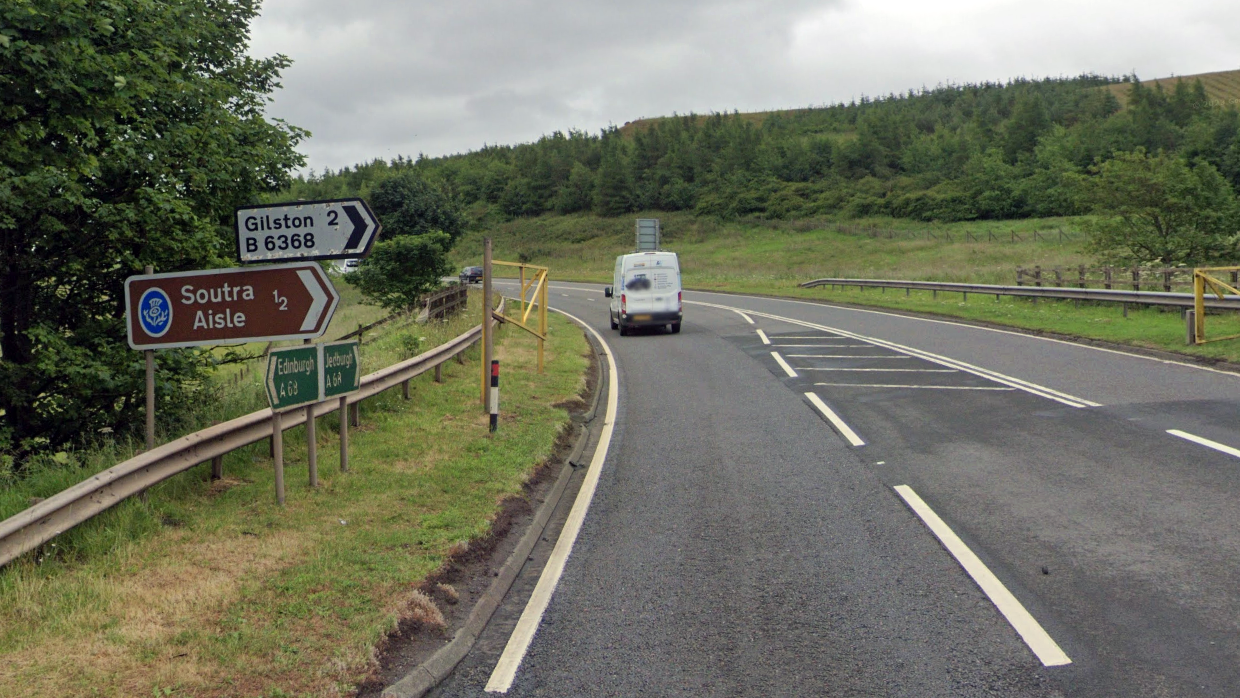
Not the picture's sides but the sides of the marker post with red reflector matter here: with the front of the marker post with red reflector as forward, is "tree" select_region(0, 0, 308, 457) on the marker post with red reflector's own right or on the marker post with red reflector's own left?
on the marker post with red reflector's own right

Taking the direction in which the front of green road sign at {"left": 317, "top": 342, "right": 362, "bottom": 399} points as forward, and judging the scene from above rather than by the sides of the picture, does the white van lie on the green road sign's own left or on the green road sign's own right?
on the green road sign's own left

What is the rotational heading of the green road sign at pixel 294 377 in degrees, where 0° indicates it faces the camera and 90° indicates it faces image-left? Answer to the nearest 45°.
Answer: approximately 315°

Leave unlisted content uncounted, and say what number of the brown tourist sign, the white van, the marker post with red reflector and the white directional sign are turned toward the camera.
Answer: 3

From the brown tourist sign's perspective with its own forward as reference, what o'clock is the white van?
The white van is roughly at 7 o'clock from the brown tourist sign.

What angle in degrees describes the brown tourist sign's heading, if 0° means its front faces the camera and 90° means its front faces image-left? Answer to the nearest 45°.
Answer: approximately 0°

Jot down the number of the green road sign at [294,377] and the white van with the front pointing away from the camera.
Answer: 1

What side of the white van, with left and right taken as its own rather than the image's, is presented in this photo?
back

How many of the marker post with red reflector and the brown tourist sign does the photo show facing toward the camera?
2
